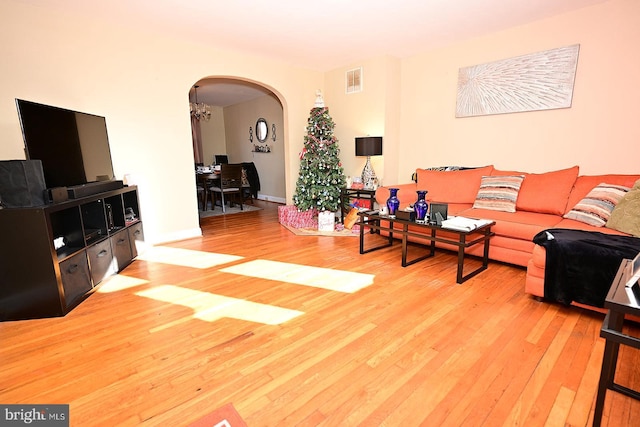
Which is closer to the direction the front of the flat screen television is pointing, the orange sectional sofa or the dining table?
the orange sectional sofa

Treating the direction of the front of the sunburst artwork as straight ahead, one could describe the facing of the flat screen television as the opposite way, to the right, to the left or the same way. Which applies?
the opposite way

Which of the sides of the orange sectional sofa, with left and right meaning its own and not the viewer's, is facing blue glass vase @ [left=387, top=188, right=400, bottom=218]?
right

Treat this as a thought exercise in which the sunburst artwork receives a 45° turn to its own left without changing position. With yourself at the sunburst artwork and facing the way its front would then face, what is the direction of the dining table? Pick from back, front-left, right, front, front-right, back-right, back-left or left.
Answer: right

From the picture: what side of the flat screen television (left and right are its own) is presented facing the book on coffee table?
front

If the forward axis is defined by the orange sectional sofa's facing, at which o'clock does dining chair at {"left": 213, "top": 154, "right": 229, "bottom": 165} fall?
The dining chair is roughly at 2 o'clock from the orange sectional sofa.

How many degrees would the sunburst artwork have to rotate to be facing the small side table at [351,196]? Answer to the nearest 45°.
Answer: approximately 45° to its right

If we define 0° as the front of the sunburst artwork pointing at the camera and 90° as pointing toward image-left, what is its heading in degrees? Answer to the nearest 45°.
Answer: approximately 45°

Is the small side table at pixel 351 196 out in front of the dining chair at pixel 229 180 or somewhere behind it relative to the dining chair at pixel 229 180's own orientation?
behind

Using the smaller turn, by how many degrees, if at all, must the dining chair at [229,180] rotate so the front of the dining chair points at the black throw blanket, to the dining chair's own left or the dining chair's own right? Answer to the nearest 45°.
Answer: approximately 180°

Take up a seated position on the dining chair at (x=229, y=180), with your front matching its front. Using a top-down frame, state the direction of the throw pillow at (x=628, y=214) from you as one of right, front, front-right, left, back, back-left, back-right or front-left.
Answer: back

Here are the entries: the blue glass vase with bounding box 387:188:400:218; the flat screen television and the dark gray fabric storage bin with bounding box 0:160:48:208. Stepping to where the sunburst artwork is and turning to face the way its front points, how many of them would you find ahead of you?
3

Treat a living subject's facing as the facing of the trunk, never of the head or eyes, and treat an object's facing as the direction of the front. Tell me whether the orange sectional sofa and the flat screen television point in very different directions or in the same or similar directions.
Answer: very different directions

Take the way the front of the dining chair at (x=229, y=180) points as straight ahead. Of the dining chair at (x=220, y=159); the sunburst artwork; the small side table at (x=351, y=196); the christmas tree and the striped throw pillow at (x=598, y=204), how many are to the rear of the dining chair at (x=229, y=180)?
4

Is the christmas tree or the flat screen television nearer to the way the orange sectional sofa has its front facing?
the flat screen television

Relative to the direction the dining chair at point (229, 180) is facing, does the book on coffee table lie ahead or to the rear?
to the rear
